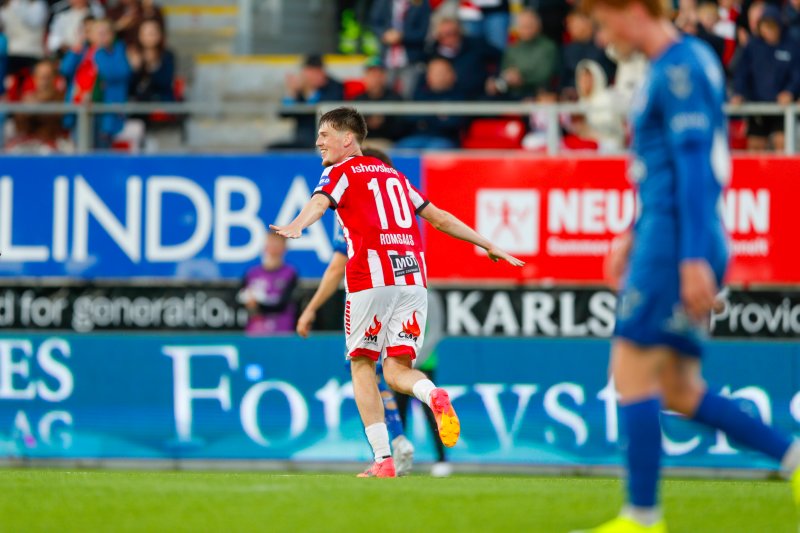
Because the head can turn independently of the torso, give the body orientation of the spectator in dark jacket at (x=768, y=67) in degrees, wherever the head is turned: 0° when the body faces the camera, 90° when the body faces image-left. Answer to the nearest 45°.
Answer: approximately 0°

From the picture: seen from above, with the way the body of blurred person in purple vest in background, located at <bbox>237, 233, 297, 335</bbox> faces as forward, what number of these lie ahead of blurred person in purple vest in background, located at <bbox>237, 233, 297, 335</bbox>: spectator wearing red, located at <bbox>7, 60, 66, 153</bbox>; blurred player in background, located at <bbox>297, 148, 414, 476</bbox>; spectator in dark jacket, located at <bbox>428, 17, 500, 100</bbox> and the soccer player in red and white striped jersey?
2

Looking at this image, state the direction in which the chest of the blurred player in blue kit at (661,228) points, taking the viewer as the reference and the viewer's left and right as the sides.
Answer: facing to the left of the viewer

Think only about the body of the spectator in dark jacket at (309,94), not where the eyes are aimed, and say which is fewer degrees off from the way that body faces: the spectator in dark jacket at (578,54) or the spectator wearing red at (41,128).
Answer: the spectator wearing red

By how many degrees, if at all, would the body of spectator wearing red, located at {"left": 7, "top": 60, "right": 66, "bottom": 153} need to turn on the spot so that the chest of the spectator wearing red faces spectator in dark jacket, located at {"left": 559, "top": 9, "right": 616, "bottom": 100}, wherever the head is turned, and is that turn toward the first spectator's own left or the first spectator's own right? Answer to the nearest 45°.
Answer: approximately 90° to the first spectator's own left

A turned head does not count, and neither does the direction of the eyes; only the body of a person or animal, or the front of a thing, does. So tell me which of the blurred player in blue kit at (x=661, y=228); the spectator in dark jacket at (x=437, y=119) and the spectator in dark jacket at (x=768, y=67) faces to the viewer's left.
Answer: the blurred player in blue kit

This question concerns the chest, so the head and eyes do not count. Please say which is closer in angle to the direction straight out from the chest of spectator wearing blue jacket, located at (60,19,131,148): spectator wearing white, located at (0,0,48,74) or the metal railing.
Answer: the metal railing

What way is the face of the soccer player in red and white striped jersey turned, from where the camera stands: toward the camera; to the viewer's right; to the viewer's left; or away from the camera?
to the viewer's left

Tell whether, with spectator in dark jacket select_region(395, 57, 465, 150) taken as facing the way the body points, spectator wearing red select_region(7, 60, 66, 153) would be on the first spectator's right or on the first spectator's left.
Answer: on the first spectator's right

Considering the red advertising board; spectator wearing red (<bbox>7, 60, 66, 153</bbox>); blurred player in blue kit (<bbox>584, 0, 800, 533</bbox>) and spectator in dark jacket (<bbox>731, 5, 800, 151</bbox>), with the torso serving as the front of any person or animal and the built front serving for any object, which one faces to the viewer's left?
the blurred player in blue kit
